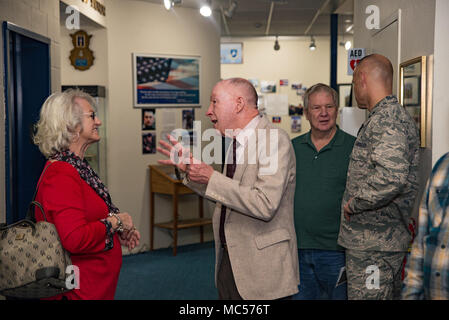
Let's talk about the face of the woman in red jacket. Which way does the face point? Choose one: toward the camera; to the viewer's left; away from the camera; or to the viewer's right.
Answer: to the viewer's right

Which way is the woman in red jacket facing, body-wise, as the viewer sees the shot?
to the viewer's right

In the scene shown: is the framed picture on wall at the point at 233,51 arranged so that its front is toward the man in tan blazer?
yes

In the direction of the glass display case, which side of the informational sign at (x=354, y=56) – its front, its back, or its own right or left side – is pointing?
right

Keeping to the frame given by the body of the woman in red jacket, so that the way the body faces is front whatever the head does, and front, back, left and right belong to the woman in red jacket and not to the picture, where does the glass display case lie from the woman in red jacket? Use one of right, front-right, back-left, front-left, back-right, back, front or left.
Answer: left

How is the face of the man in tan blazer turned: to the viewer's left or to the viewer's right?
to the viewer's left

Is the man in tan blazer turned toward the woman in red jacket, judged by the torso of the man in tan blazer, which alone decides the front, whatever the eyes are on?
yes

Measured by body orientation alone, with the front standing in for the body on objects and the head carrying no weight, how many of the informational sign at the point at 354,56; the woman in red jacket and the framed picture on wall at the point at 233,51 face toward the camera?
2

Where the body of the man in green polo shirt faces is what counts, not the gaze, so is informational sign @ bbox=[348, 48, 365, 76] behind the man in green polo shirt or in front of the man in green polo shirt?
behind

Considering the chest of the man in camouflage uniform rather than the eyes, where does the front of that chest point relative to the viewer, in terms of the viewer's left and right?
facing to the left of the viewer

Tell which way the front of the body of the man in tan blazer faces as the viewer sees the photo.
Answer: to the viewer's left
